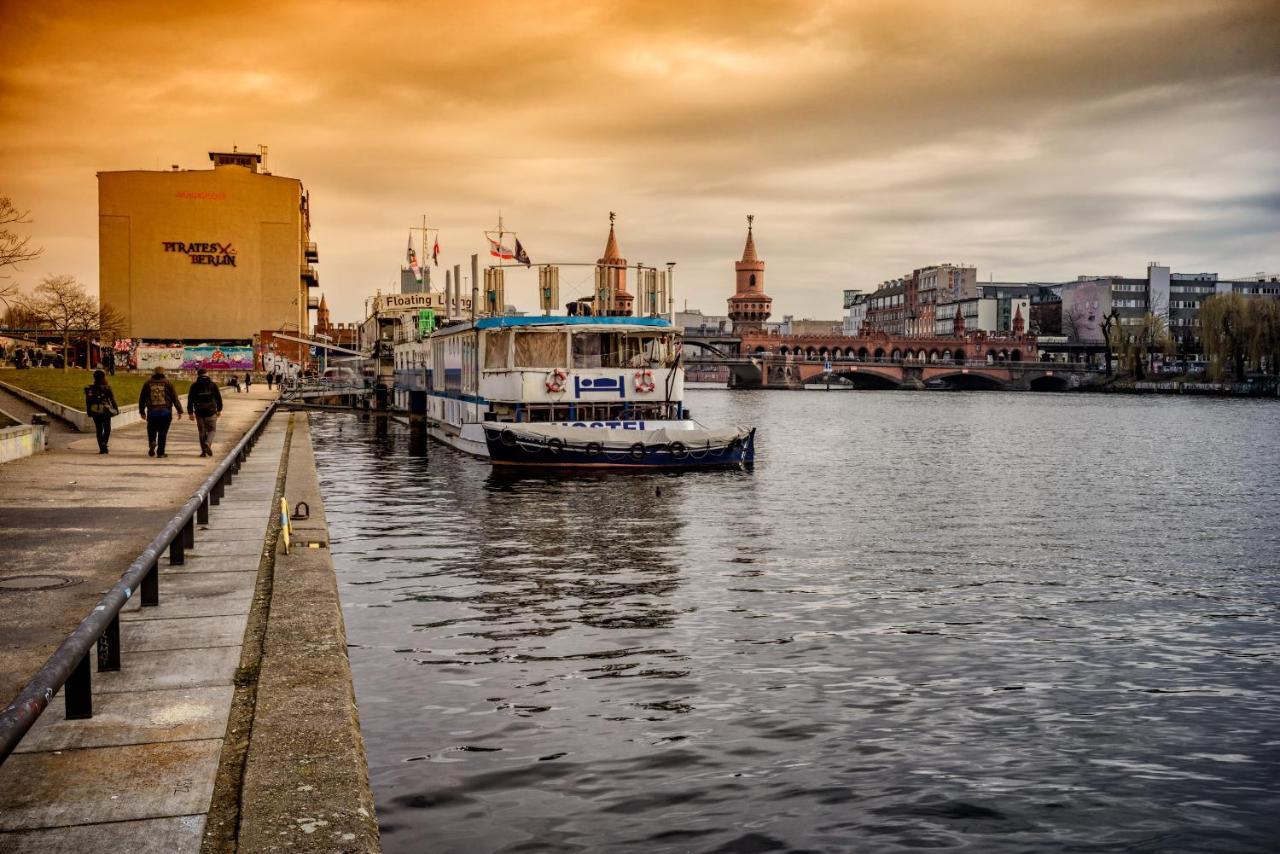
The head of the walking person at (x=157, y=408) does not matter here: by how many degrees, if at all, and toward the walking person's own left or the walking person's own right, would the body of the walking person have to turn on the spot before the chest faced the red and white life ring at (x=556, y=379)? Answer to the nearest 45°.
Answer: approximately 45° to the walking person's own right

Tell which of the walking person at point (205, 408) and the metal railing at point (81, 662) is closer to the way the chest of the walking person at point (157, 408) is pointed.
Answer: the walking person

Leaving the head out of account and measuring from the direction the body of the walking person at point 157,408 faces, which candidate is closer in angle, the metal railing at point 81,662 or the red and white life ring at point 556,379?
the red and white life ring

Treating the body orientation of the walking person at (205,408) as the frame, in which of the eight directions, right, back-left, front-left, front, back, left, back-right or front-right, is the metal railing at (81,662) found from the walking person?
back

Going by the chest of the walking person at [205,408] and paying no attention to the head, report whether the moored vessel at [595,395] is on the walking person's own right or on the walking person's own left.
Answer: on the walking person's own right

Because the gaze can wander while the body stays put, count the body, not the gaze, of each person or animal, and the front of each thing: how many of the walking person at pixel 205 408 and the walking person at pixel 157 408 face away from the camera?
2

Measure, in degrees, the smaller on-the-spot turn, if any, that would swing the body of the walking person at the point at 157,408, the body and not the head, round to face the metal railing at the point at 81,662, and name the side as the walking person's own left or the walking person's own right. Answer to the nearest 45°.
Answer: approximately 180°

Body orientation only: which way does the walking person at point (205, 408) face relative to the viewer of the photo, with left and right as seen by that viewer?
facing away from the viewer

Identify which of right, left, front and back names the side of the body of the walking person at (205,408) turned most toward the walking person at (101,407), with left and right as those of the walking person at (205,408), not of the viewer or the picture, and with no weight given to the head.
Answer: left

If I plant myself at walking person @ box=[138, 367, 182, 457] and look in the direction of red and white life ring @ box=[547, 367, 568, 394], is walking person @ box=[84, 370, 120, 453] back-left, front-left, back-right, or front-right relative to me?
back-left

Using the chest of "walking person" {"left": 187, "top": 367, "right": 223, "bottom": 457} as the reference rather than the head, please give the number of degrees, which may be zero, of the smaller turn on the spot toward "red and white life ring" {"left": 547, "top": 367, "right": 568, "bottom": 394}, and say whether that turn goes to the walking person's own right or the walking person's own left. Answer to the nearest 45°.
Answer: approximately 45° to the walking person's own right

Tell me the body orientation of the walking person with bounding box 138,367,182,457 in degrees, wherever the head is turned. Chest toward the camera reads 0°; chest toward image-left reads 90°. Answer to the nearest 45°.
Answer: approximately 180°

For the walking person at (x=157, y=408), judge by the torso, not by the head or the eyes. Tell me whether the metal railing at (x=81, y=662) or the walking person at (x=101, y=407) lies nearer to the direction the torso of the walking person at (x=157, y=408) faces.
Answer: the walking person

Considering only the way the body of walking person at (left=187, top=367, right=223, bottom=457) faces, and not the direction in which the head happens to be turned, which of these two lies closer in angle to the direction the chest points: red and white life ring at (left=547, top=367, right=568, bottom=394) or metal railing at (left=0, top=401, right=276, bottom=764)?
the red and white life ring
